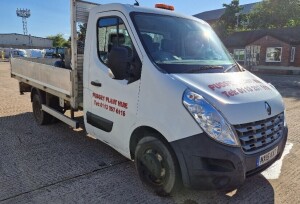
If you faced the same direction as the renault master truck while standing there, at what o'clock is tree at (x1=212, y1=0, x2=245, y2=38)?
The tree is roughly at 8 o'clock from the renault master truck.

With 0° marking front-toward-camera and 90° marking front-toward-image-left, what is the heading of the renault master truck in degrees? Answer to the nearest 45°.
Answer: approximately 315°

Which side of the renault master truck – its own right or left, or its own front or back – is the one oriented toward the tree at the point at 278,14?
left
